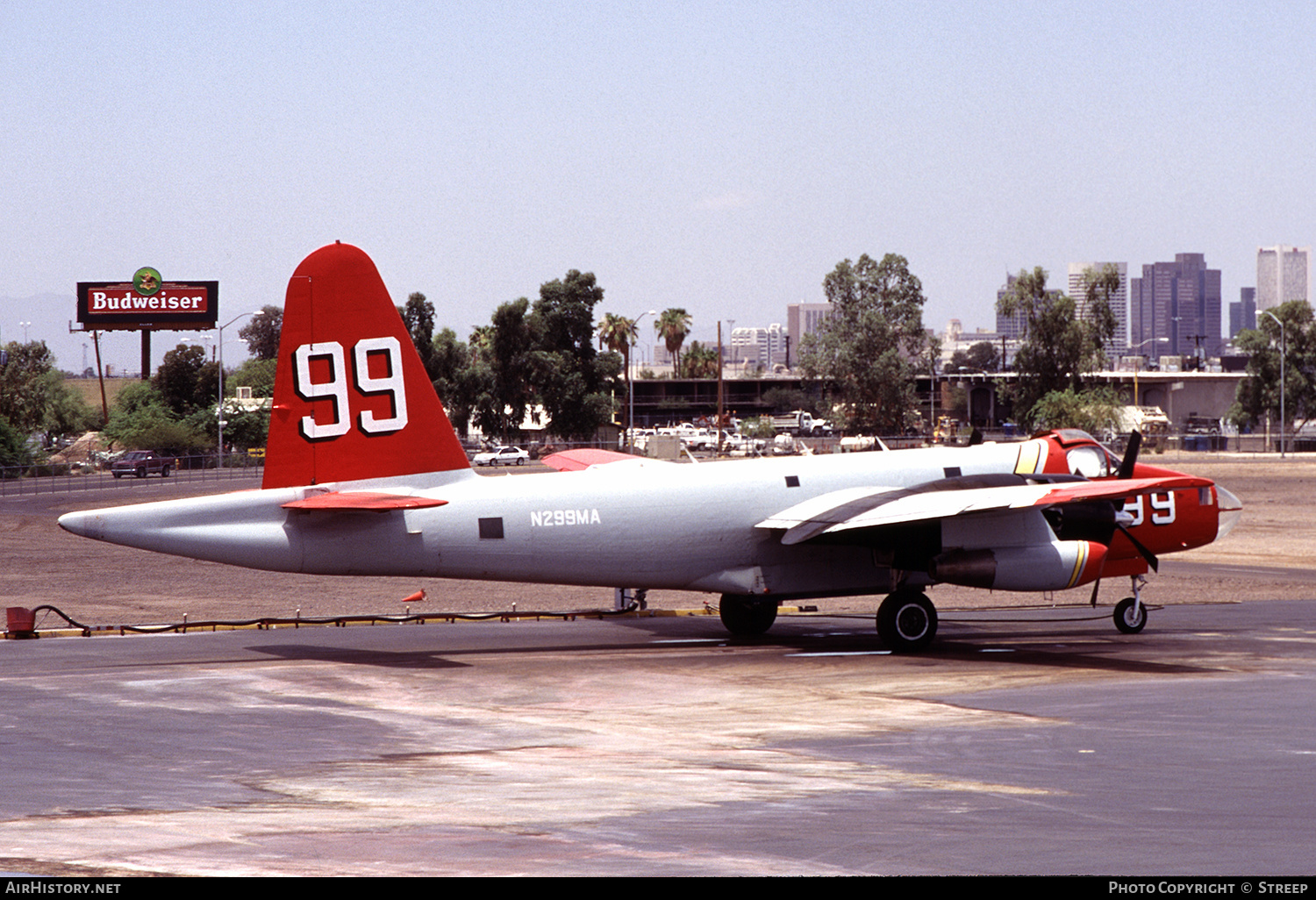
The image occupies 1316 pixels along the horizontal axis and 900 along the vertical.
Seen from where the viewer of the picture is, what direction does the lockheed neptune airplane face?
facing away from the viewer and to the right of the viewer
